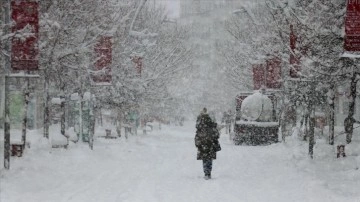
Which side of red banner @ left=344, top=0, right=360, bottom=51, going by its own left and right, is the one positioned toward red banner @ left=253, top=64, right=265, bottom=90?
back

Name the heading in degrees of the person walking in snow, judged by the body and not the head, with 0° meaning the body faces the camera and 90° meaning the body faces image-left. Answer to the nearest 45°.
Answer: approximately 180°

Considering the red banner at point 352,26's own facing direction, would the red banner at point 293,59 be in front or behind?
behind

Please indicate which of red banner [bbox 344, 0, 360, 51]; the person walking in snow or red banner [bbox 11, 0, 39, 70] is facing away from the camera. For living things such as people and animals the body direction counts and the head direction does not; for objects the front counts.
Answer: the person walking in snow

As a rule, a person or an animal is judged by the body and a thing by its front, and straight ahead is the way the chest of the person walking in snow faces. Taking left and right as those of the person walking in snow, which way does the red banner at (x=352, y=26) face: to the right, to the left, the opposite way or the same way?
the opposite way

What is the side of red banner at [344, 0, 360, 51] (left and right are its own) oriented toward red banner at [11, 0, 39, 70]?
right

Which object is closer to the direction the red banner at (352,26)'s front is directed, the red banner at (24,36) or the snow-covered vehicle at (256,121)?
the red banner

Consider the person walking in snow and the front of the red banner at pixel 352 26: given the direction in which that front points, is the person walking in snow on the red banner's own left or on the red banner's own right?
on the red banner's own right

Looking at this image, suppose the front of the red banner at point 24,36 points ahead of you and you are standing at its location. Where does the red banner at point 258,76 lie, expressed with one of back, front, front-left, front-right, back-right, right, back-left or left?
back-left
